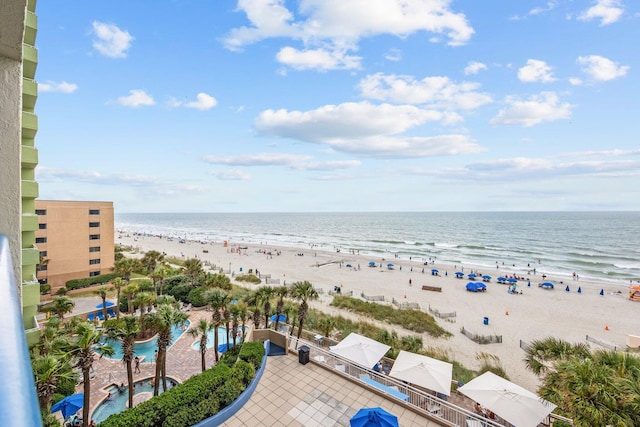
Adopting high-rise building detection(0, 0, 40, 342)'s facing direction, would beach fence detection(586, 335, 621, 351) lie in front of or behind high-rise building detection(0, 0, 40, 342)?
in front

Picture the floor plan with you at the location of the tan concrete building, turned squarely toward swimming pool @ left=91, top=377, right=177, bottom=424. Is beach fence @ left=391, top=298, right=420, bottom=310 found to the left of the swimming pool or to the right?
left

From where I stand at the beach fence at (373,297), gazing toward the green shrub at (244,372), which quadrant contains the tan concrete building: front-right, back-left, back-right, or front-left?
front-right

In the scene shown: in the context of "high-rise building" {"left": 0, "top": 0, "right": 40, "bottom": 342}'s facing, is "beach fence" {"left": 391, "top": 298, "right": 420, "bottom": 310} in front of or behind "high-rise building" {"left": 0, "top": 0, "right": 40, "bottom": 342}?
in front

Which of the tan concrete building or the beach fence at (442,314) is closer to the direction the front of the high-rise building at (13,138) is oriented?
the beach fence

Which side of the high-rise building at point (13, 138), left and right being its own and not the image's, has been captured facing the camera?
right
